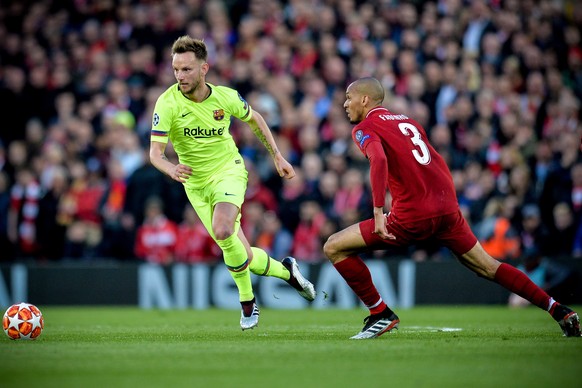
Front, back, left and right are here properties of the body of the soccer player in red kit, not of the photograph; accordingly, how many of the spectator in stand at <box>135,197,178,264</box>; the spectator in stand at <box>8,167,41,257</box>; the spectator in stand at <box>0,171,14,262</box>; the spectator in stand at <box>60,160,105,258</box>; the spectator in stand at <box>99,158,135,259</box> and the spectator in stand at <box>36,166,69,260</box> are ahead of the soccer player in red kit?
6

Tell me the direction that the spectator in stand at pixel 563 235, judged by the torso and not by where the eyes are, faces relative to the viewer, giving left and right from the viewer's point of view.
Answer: facing the viewer

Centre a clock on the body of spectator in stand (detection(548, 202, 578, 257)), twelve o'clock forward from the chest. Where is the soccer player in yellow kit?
The soccer player in yellow kit is roughly at 1 o'clock from the spectator in stand.

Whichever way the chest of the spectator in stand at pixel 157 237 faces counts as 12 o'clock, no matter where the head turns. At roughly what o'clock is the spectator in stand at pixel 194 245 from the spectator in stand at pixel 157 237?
the spectator in stand at pixel 194 245 is roughly at 9 o'clock from the spectator in stand at pixel 157 237.

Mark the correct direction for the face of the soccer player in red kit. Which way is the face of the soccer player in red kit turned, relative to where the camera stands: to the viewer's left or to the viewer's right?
to the viewer's left

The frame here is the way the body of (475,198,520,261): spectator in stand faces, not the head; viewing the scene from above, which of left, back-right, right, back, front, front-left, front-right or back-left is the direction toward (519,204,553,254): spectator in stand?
left

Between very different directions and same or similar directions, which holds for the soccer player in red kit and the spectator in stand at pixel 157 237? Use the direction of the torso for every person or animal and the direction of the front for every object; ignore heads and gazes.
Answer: very different directions

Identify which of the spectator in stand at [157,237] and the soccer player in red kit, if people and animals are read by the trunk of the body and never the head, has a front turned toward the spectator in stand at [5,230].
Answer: the soccer player in red kit

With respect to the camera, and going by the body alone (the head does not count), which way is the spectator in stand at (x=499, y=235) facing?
toward the camera

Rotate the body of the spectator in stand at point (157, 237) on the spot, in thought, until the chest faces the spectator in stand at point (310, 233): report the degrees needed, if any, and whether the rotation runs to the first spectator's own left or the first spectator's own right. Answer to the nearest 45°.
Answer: approximately 45° to the first spectator's own left

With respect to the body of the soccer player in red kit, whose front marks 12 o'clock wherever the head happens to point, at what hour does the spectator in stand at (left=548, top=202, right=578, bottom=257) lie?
The spectator in stand is roughly at 2 o'clock from the soccer player in red kit.

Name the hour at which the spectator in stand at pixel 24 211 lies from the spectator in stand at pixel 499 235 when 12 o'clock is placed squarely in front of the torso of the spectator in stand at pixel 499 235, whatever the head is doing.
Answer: the spectator in stand at pixel 24 211 is roughly at 3 o'clock from the spectator in stand at pixel 499 235.

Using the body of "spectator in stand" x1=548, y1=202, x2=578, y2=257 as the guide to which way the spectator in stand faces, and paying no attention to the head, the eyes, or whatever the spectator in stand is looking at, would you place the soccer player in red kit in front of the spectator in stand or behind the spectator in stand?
in front

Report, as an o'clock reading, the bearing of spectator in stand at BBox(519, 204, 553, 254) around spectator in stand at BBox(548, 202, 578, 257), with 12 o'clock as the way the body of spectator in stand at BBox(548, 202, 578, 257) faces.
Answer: spectator in stand at BBox(519, 204, 553, 254) is roughly at 2 o'clock from spectator in stand at BBox(548, 202, 578, 257).

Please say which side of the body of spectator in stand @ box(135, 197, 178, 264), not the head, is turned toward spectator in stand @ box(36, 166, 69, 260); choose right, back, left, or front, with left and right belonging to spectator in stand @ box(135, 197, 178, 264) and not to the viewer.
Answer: right
